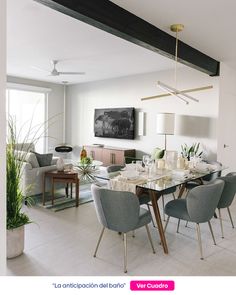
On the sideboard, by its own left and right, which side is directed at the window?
right

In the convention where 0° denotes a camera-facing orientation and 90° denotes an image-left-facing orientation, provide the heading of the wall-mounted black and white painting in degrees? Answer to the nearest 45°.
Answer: approximately 45°

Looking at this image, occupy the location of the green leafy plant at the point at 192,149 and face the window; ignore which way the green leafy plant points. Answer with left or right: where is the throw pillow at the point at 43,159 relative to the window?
left

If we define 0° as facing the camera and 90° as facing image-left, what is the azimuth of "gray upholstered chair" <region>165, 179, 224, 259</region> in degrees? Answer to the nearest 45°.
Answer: approximately 135°

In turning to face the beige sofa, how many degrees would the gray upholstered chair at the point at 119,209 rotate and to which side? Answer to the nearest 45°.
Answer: approximately 90° to its left

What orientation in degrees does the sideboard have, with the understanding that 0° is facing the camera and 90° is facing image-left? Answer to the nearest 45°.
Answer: approximately 45°

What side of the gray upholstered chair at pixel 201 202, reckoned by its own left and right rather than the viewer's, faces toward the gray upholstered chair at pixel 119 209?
left

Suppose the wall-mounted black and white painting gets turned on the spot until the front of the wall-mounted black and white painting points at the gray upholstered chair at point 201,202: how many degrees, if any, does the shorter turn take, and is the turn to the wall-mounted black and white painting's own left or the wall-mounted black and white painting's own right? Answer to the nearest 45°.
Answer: approximately 45° to the wall-mounted black and white painting's own left

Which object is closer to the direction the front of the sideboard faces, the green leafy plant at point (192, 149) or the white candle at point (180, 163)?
the white candle

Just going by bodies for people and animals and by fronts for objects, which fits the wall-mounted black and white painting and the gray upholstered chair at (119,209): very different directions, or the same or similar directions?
very different directions
